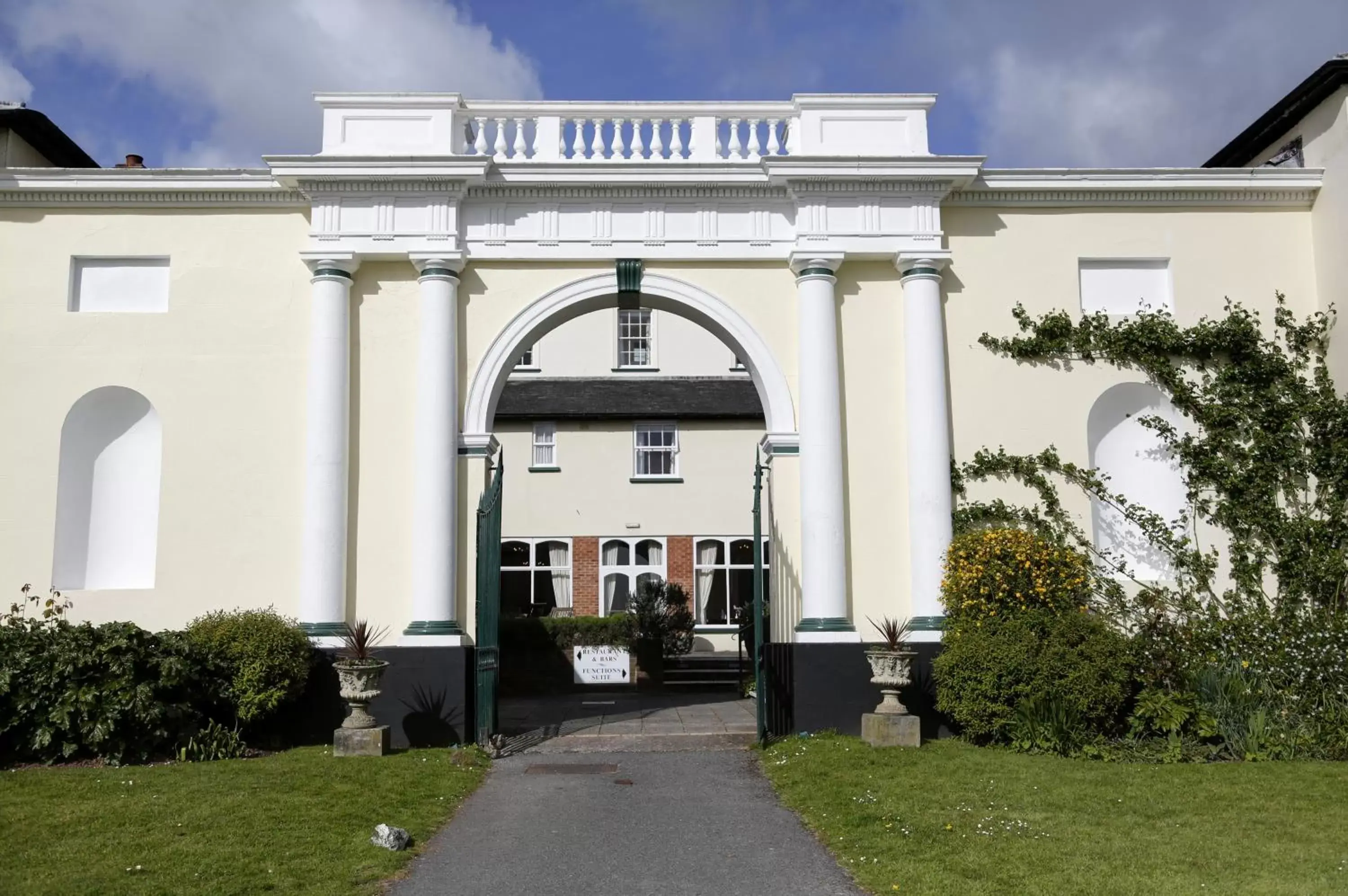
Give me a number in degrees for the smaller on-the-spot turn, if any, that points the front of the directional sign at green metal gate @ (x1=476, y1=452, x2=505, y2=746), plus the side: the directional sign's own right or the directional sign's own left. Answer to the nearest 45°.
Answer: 0° — it already faces it

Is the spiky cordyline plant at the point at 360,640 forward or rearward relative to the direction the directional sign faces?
forward

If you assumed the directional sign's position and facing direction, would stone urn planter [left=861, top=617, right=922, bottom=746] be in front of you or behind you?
in front

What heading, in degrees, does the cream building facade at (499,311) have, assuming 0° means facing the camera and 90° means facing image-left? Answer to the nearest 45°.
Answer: approximately 0°

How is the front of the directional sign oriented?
toward the camera

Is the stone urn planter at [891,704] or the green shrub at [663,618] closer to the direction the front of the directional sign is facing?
the stone urn planter

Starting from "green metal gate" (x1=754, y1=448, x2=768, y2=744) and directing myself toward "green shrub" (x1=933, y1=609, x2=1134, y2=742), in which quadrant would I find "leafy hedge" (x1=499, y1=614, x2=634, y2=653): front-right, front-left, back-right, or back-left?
back-left

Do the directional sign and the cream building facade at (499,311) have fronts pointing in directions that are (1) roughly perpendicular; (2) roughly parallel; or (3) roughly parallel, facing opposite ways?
roughly parallel

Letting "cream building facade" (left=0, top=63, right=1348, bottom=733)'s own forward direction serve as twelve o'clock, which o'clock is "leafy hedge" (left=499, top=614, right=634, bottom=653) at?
The leafy hedge is roughly at 6 o'clock from the cream building facade.

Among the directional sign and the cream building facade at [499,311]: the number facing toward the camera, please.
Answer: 2

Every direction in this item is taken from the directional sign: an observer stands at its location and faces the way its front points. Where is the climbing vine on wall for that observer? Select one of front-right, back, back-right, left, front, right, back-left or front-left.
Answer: front-left
